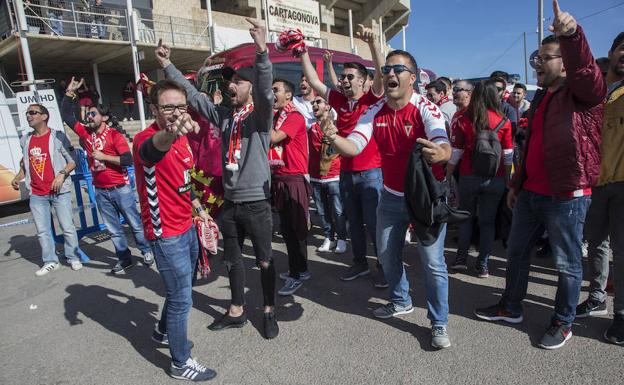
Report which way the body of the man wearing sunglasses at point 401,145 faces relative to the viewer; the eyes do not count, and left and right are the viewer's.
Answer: facing the viewer and to the left of the viewer

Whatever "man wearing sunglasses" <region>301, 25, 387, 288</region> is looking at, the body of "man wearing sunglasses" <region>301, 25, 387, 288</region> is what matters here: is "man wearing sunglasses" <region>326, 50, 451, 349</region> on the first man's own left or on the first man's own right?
on the first man's own left

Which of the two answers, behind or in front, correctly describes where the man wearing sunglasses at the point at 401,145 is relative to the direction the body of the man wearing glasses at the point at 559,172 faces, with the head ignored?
in front

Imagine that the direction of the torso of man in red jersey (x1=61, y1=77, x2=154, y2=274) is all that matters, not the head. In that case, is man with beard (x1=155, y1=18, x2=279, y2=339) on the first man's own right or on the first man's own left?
on the first man's own left

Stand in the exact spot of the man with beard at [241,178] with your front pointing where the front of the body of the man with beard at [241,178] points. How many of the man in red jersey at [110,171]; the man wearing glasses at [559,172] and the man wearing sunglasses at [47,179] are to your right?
2

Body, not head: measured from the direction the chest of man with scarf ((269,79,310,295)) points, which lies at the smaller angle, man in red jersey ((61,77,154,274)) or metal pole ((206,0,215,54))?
the man in red jersey

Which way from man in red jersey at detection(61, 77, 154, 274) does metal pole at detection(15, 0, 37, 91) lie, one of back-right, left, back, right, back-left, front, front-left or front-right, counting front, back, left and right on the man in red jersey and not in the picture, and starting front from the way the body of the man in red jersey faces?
back-right

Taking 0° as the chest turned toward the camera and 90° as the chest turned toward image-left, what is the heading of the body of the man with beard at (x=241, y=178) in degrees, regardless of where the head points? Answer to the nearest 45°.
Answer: approximately 45°

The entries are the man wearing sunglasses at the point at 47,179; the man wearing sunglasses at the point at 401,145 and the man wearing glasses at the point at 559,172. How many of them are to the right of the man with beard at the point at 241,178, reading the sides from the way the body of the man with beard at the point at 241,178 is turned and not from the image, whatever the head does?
1

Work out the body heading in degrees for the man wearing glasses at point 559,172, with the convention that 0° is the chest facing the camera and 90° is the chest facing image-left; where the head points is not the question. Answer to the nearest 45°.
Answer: approximately 45°

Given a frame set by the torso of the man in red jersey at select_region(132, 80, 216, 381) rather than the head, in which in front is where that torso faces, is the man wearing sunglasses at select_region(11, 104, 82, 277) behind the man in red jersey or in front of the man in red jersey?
behind
